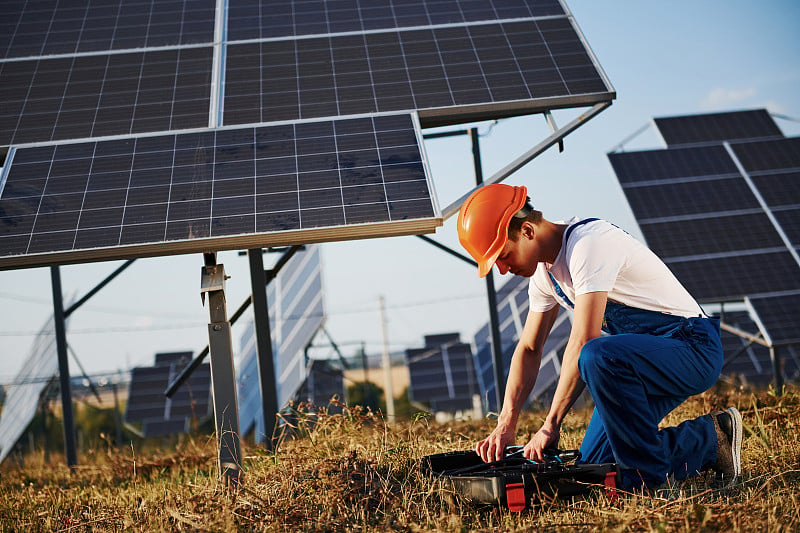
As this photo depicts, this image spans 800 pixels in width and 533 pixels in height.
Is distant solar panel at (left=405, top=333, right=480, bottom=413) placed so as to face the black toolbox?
yes

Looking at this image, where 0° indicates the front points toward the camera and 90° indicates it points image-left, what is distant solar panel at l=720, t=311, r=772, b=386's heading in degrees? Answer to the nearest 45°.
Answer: approximately 0°

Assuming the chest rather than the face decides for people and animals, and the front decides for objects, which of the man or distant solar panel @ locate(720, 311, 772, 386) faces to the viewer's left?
the man

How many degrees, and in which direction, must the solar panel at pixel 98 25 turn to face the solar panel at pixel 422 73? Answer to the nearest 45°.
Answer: approximately 45° to its left

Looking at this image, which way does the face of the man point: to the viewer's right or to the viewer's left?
to the viewer's left

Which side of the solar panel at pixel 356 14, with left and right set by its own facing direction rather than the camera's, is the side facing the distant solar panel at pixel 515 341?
back

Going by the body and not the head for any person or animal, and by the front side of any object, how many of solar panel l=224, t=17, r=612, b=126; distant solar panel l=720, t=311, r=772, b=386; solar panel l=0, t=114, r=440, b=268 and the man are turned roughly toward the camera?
3
